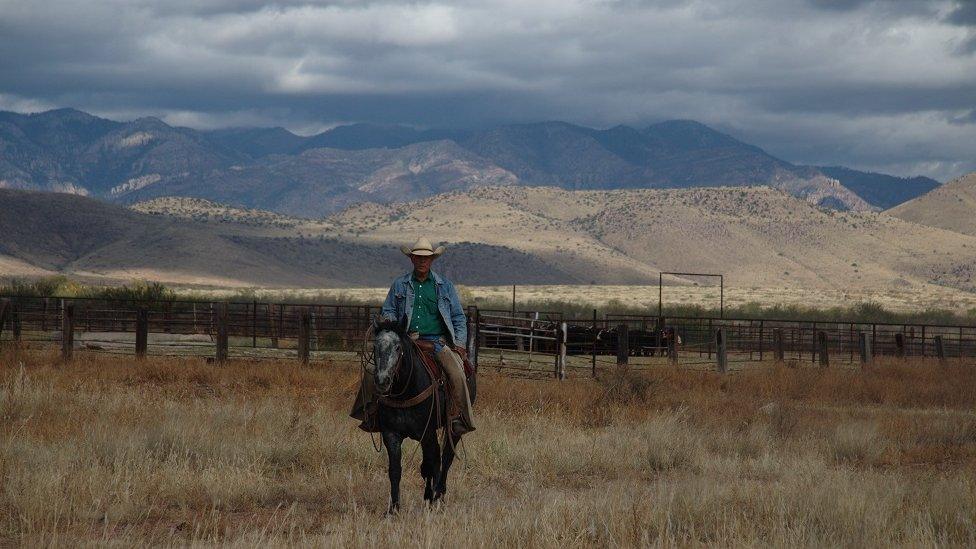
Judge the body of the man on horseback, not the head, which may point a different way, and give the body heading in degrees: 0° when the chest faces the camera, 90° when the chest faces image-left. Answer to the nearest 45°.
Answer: approximately 0°

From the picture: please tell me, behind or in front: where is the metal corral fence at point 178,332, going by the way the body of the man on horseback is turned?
behind

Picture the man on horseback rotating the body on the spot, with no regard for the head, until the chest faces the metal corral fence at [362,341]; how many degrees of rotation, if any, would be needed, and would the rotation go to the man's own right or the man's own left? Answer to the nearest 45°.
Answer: approximately 180°
